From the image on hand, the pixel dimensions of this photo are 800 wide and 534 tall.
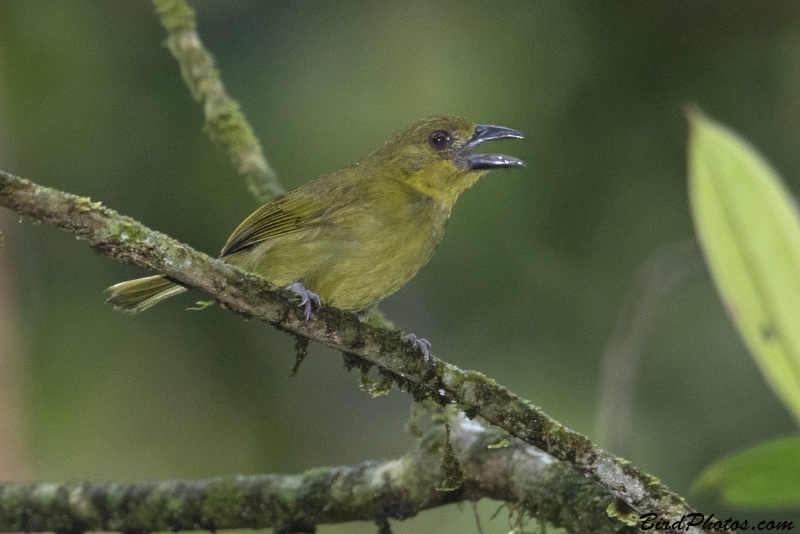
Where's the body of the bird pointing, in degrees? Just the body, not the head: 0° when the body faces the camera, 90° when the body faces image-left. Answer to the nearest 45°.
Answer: approximately 270°
